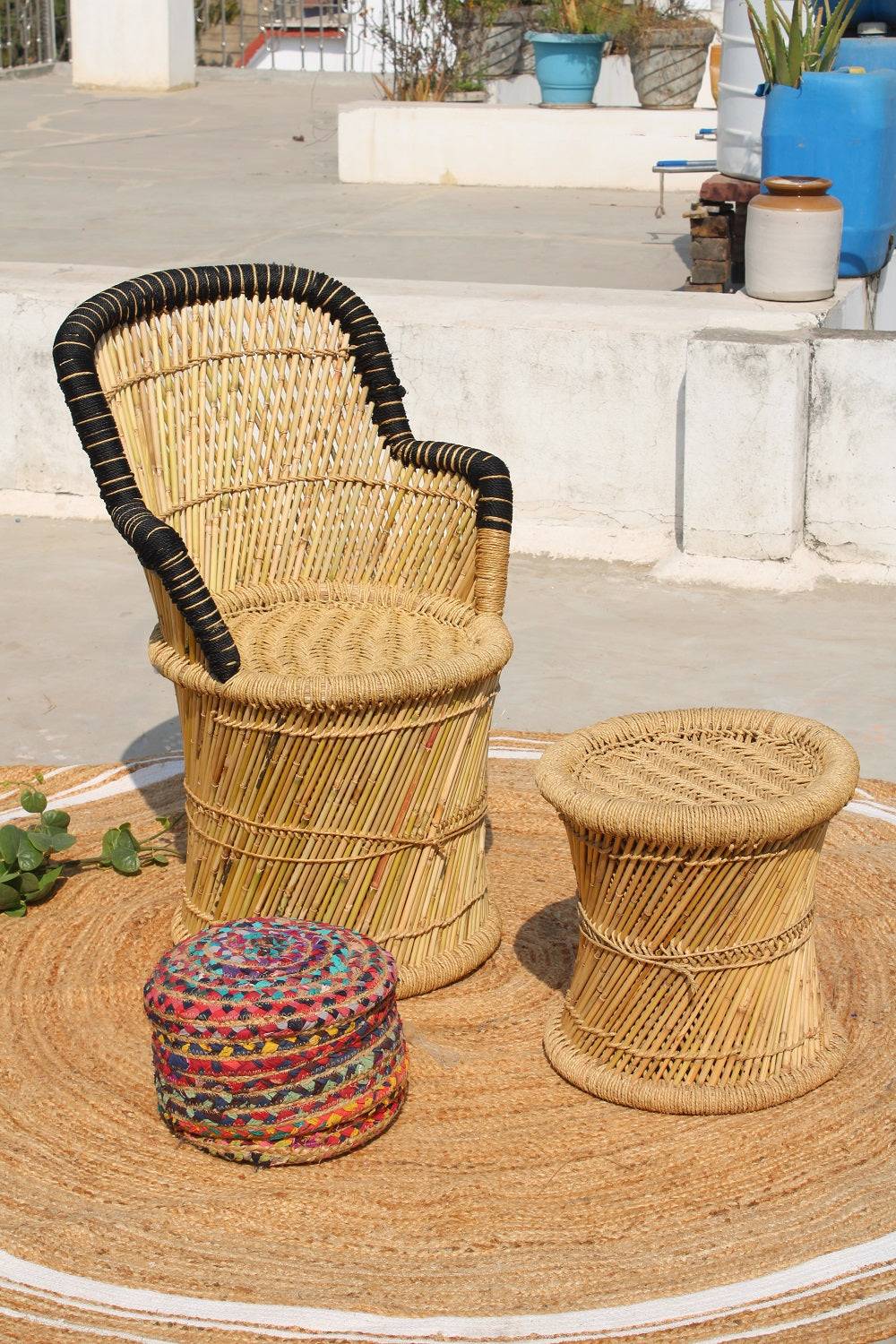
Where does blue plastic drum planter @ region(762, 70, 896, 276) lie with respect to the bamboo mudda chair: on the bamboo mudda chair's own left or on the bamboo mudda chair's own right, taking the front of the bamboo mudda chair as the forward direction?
on the bamboo mudda chair's own left

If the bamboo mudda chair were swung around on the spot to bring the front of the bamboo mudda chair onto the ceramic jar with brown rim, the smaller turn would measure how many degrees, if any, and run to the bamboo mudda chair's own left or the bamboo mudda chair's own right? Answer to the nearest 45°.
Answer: approximately 90° to the bamboo mudda chair's own left

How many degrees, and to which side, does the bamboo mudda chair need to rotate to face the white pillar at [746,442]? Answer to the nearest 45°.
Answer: approximately 90° to its left

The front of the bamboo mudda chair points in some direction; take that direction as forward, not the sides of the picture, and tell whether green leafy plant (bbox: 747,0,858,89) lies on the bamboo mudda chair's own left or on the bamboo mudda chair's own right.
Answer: on the bamboo mudda chair's own left

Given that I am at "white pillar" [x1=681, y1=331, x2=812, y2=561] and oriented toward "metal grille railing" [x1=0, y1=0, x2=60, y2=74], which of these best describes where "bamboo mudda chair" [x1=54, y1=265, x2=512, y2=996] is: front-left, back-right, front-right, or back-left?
back-left

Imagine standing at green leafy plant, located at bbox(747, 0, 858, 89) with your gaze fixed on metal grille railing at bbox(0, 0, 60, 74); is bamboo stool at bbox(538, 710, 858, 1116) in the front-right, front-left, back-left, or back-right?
back-left

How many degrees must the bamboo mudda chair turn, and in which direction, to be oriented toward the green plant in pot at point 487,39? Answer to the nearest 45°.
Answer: approximately 135° to its left

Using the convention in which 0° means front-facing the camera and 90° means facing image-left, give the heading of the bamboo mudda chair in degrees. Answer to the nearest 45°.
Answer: approximately 315°

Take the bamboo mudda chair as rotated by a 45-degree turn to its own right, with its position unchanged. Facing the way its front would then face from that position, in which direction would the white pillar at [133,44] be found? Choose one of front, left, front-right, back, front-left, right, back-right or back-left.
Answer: back
